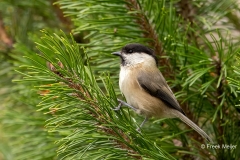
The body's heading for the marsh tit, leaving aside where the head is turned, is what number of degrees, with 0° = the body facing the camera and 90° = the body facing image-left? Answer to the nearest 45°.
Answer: approximately 90°
